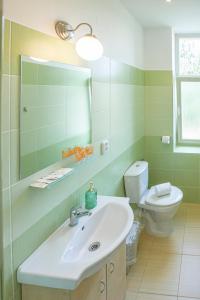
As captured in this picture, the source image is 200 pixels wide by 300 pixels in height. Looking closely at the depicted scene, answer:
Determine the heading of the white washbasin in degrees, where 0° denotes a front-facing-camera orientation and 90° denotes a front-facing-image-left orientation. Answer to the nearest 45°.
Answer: approximately 315°

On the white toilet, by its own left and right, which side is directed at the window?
left

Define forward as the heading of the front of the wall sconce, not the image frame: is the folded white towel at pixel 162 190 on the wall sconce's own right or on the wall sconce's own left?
on the wall sconce's own left

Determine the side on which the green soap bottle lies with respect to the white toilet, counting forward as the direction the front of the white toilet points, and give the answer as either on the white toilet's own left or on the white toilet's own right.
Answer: on the white toilet's own right

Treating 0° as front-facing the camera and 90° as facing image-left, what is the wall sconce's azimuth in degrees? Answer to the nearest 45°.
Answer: approximately 315°

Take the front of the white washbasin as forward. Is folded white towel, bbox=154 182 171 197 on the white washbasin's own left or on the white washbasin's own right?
on the white washbasin's own left
